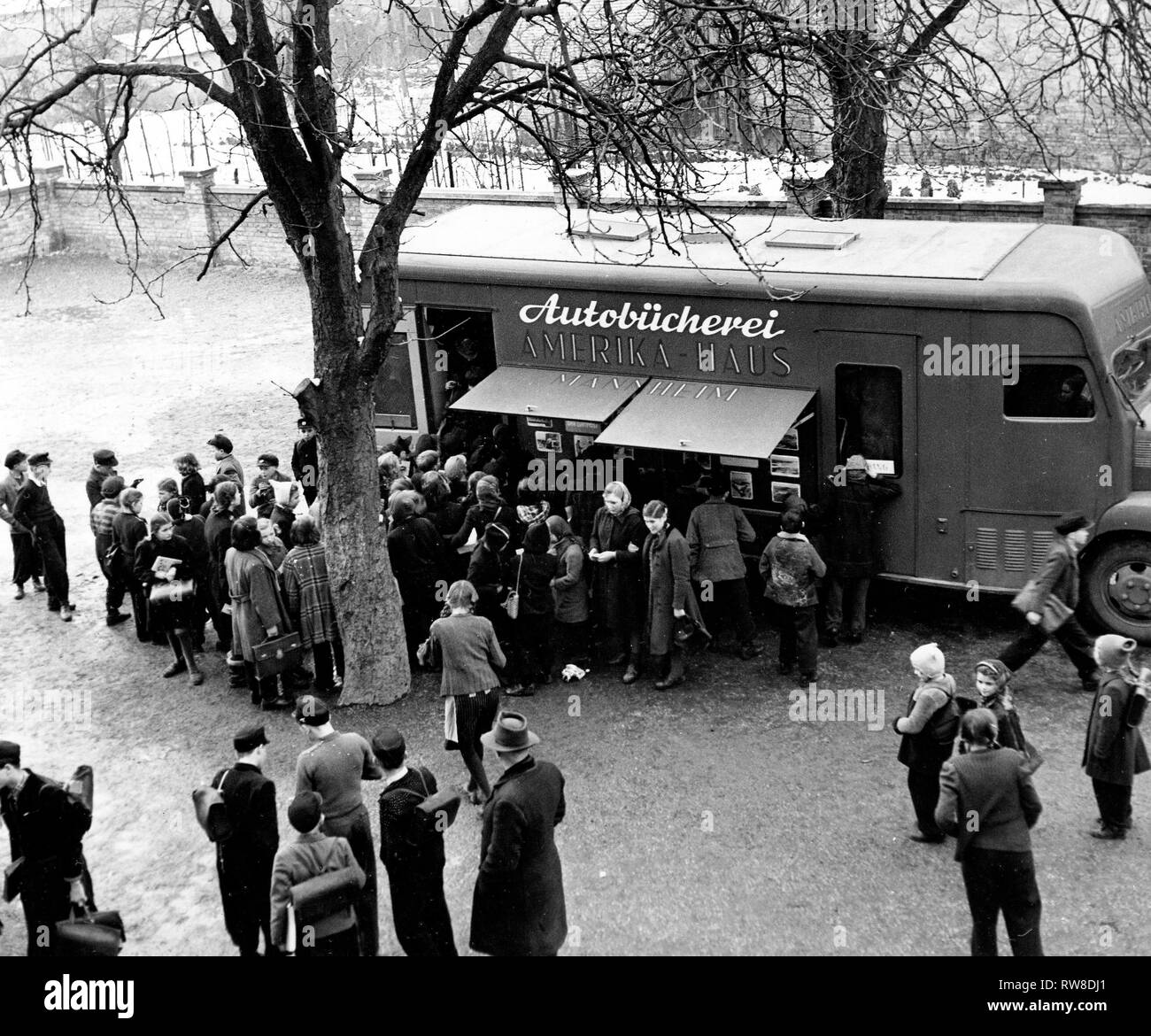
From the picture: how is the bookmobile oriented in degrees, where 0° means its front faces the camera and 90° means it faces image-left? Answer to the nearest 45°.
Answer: approximately 315°

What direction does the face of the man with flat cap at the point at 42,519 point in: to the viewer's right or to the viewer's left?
to the viewer's right

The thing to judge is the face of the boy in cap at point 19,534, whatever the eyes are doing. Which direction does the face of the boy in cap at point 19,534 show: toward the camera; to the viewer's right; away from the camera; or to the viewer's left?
to the viewer's right

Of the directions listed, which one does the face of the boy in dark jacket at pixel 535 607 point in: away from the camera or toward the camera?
away from the camera

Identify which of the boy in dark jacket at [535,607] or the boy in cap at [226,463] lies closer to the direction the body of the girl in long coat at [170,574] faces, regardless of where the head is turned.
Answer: the boy in dark jacket

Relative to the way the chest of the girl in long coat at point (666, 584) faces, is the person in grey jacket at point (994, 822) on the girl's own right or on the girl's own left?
on the girl's own left

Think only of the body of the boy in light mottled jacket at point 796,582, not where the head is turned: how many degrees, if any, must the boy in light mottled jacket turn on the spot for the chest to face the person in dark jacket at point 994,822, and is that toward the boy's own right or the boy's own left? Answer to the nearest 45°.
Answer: approximately 180°

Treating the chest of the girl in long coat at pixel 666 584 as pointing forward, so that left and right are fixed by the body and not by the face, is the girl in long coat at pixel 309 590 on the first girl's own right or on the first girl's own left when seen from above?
on the first girl's own right

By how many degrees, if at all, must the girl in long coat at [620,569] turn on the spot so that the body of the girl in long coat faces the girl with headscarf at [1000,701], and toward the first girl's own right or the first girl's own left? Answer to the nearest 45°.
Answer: approximately 90° to the first girl's own left

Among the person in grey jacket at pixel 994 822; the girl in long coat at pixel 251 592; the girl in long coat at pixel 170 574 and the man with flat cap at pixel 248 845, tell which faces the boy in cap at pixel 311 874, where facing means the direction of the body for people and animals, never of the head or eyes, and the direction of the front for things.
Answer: the girl in long coat at pixel 170 574

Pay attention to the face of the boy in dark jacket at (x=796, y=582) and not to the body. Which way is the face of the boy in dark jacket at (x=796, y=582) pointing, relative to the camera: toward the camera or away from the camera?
away from the camera

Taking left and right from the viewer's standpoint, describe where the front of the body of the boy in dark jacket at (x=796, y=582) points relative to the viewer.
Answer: facing away from the viewer
